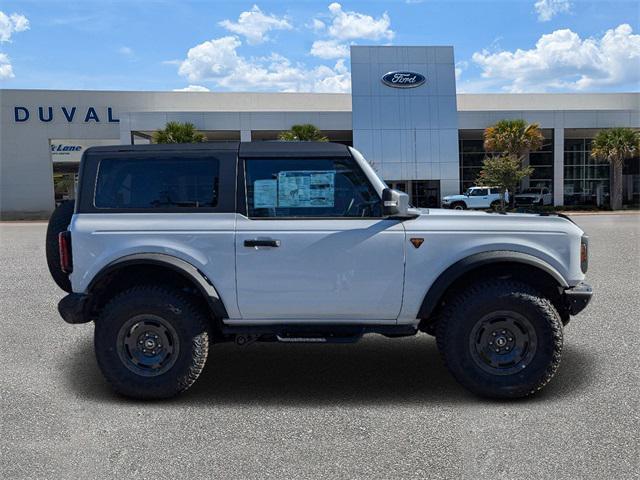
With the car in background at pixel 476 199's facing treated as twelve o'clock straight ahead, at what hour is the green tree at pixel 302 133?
The green tree is roughly at 1 o'clock from the car in background.

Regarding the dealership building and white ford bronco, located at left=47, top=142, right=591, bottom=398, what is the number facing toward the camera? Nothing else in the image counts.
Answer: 1

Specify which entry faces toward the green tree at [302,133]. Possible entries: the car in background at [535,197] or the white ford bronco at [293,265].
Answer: the car in background

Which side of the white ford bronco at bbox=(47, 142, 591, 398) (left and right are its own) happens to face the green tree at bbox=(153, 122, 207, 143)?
left

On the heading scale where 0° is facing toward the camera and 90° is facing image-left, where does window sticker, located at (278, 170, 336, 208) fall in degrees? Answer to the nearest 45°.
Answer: approximately 0°

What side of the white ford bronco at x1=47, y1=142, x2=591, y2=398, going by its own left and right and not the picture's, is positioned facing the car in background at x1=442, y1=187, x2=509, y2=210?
left

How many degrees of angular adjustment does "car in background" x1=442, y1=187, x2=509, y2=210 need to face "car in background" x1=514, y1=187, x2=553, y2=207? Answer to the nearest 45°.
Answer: approximately 180°

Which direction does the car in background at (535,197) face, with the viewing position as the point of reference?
facing the viewer and to the left of the viewer

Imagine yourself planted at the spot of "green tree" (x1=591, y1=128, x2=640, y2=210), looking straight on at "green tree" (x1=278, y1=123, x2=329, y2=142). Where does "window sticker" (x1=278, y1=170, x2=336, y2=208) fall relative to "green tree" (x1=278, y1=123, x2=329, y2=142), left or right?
left

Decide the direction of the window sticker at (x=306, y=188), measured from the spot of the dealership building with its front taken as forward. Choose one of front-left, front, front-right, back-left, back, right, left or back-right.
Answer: front

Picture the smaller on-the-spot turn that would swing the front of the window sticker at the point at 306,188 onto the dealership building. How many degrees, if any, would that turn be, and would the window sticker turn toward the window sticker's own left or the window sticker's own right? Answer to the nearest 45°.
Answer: approximately 180°

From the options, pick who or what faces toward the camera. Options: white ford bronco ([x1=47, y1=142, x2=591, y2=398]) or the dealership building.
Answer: the dealership building

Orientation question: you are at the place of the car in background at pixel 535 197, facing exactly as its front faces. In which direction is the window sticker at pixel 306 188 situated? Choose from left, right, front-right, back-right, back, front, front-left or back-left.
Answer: front-left

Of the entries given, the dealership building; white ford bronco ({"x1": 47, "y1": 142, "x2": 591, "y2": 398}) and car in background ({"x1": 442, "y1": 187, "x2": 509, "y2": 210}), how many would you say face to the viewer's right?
1

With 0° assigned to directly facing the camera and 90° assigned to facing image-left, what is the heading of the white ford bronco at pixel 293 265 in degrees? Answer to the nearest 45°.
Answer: approximately 270°
